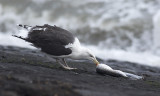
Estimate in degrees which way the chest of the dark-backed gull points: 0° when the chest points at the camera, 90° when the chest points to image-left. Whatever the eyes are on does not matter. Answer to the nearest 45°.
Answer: approximately 270°
